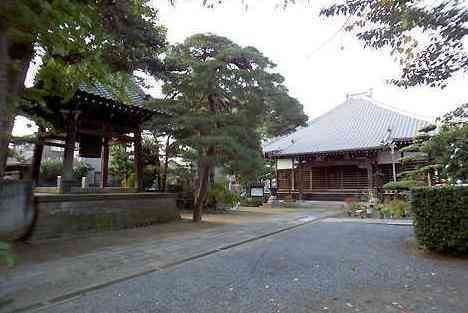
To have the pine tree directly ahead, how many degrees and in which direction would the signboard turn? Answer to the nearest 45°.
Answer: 0° — it already faces it

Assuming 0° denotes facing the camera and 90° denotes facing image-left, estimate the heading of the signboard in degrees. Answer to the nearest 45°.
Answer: approximately 0°

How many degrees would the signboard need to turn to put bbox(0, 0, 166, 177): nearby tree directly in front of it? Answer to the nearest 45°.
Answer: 0° — it already faces it

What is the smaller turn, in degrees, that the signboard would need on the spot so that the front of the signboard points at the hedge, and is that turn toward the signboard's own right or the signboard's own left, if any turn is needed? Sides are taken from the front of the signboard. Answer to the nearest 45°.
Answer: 0° — it already faces it
